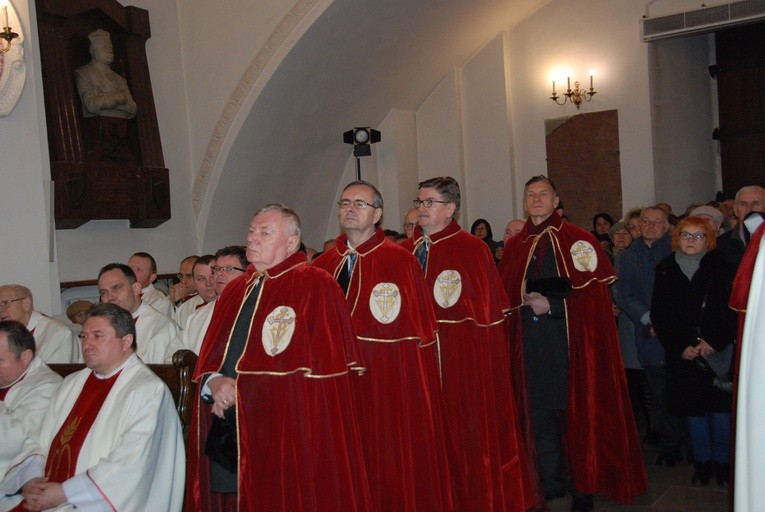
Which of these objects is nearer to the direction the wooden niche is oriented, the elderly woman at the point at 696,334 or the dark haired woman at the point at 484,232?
the elderly woman

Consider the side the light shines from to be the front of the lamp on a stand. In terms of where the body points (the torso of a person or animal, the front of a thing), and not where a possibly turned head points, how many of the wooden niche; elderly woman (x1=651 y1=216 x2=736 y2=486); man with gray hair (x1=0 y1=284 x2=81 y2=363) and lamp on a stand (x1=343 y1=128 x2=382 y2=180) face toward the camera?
3

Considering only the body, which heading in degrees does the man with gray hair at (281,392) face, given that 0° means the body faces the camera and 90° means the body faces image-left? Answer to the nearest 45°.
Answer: approximately 45°

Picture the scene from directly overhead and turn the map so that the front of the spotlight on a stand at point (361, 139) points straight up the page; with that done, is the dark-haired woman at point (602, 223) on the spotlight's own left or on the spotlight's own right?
on the spotlight's own left
